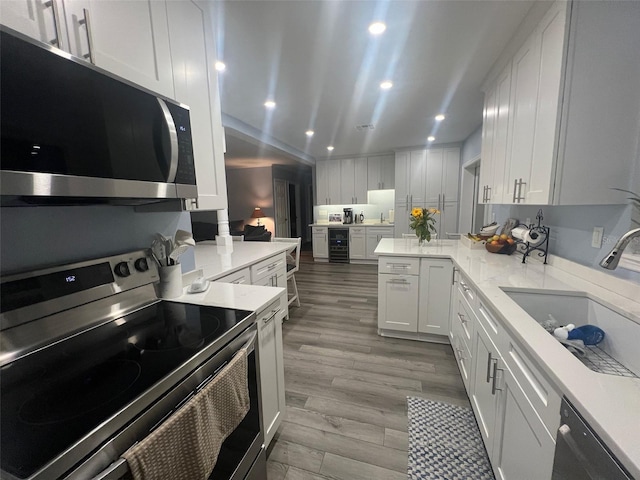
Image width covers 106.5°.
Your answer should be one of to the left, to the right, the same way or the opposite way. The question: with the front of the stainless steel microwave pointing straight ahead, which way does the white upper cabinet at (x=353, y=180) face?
to the right

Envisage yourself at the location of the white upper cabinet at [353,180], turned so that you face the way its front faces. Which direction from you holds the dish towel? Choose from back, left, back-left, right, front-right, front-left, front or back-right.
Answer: front

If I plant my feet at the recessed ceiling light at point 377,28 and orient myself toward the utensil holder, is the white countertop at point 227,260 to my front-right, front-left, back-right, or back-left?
front-right

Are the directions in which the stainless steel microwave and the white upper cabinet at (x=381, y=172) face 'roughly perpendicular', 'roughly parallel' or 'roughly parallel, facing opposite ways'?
roughly perpendicular

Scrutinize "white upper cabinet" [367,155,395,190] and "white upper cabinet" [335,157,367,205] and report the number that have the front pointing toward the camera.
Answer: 2

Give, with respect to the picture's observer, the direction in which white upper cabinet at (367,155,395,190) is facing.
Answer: facing the viewer

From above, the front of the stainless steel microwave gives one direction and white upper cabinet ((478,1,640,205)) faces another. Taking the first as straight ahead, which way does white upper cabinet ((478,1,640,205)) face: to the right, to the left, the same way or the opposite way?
the opposite way

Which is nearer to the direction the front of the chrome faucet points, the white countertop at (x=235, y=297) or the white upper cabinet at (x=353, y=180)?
the white countertop

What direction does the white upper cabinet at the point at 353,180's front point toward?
toward the camera

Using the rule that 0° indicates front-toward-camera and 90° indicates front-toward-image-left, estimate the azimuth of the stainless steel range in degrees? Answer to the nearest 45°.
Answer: approximately 315°

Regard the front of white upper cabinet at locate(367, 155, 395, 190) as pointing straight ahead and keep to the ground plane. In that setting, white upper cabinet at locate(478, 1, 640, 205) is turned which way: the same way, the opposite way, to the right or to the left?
to the right

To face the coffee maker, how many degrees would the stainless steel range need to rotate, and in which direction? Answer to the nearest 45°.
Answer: approximately 90° to its left

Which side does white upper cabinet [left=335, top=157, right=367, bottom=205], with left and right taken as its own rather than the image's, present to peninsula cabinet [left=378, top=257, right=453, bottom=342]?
front

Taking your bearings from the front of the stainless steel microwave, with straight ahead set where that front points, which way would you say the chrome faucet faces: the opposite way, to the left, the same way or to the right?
the opposite way

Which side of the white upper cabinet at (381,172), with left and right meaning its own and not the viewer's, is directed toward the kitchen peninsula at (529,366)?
front
